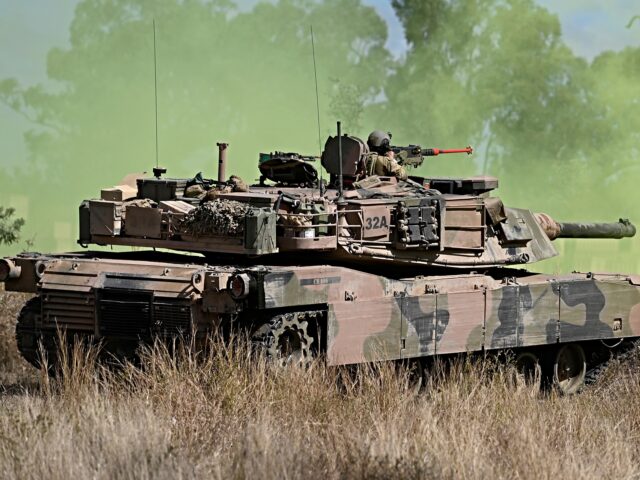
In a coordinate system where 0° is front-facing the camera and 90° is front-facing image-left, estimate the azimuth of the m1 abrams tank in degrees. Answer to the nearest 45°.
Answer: approximately 225°
